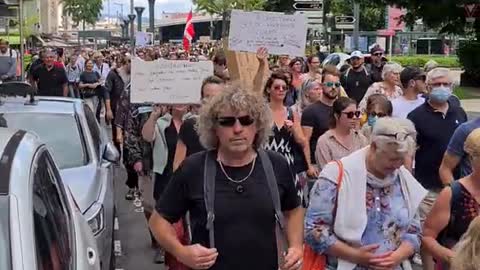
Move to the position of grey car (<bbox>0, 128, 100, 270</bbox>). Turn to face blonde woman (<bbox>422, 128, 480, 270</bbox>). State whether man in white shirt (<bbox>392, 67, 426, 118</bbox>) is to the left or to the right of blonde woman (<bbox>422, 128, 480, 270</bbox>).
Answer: left

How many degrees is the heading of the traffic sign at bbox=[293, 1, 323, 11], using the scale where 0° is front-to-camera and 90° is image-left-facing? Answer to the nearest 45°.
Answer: approximately 0°

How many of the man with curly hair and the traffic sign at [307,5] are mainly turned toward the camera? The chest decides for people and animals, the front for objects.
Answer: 2

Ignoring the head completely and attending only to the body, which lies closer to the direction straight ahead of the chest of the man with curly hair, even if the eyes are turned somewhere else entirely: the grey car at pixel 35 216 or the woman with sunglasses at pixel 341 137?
the grey car
